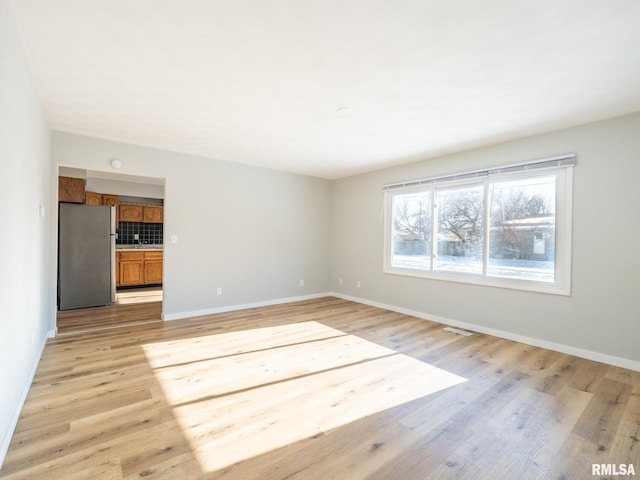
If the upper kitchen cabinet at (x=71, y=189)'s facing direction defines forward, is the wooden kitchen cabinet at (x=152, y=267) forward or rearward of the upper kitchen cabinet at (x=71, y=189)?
forward

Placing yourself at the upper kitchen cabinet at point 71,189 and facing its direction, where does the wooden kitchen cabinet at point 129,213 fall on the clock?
The wooden kitchen cabinet is roughly at 10 o'clock from the upper kitchen cabinet.

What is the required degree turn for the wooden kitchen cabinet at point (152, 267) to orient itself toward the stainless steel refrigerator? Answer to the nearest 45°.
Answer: approximately 45° to its right

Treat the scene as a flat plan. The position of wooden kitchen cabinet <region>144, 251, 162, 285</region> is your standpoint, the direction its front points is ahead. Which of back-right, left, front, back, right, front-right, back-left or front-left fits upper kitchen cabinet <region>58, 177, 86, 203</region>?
front-right

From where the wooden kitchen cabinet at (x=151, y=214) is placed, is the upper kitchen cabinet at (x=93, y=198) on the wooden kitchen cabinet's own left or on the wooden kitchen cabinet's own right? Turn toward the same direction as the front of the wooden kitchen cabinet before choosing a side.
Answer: on the wooden kitchen cabinet's own right

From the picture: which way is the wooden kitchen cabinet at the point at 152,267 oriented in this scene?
toward the camera

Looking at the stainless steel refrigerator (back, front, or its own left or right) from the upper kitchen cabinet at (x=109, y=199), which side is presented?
left
